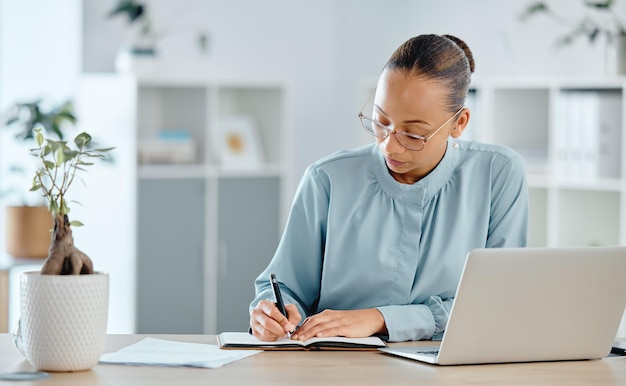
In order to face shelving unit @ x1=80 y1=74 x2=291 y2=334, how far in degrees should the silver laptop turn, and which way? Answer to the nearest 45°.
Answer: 0° — it already faces it

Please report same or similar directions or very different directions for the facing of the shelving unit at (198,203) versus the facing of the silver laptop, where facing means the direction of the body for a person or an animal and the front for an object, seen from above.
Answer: very different directions

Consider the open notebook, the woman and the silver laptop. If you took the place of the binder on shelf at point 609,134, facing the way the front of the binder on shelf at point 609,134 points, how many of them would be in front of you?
3

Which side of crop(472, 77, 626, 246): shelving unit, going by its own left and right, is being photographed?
front

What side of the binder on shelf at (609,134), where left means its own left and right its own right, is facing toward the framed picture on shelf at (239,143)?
right

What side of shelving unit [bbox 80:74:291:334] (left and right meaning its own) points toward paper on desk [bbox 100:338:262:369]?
front

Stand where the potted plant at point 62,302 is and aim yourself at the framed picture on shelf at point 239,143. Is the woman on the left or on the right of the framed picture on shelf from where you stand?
right

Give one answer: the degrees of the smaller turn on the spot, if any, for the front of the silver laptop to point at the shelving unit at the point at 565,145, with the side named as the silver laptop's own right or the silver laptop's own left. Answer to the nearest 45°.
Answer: approximately 45° to the silver laptop's own right

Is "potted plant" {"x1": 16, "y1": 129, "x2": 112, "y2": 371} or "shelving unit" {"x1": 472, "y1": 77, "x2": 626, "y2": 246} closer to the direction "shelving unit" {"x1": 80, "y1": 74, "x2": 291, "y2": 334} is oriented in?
the potted plant

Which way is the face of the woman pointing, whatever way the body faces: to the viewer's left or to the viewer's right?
to the viewer's left

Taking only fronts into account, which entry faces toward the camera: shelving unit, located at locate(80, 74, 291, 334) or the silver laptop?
the shelving unit

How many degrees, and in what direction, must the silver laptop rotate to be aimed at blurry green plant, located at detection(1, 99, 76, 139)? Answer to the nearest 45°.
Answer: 0° — it already faces it

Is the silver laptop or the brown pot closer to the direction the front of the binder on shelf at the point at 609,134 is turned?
the silver laptop

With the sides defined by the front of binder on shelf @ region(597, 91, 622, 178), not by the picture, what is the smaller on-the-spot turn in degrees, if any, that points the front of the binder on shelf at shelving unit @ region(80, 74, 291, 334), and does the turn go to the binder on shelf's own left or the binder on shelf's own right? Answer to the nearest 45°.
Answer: approximately 90° to the binder on shelf's own right

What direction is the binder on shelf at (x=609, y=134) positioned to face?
toward the camera

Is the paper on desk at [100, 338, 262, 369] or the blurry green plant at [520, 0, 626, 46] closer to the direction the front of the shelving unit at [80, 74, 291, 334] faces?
the paper on desk

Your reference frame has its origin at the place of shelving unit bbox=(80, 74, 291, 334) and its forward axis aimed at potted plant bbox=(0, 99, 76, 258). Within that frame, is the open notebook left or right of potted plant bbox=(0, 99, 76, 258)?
left

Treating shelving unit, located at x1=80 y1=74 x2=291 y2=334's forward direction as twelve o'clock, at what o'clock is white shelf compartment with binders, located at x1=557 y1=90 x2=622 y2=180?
The white shelf compartment with binders is roughly at 10 o'clock from the shelving unit.
